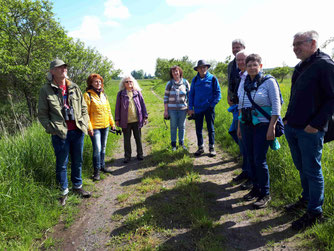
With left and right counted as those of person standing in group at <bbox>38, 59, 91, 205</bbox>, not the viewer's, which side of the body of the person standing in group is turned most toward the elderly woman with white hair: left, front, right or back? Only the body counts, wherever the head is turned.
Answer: left

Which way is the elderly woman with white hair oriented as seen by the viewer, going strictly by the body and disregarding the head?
toward the camera

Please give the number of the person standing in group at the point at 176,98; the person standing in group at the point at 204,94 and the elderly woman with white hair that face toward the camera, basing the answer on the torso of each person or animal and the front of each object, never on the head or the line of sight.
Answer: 3

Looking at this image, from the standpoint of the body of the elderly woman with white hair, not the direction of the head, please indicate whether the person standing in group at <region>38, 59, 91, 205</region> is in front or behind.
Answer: in front

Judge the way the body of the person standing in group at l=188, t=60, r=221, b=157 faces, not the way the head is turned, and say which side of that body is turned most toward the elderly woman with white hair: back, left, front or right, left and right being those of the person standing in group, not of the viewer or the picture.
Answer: right

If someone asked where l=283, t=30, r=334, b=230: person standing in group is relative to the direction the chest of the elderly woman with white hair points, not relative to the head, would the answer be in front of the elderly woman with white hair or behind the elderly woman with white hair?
in front

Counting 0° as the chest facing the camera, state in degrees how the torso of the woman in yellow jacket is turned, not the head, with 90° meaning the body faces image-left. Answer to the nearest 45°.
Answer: approximately 315°

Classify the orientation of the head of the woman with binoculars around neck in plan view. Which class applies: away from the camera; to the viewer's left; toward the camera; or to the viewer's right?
toward the camera

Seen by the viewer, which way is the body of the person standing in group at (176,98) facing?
toward the camera

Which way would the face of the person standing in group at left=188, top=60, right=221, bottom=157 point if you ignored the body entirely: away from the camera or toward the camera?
toward the camera

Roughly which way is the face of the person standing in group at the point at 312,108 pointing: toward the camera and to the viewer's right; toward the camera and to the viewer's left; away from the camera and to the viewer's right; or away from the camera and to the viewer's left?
toward the camera and to the viewer's left
